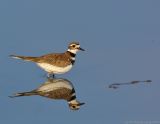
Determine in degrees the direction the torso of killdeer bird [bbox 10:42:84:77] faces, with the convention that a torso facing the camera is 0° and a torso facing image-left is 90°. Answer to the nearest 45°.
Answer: approximately 270°
